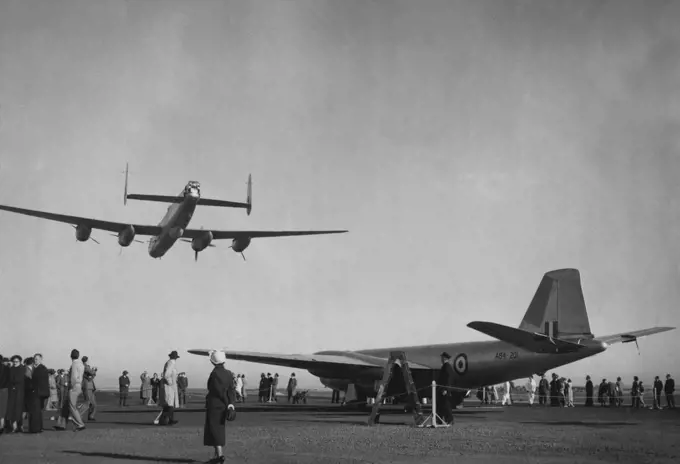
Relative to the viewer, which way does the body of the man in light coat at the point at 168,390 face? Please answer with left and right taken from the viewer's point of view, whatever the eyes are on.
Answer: facing to the right of the viewer

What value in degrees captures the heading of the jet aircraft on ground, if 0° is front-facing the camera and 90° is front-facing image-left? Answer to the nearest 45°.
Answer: approximately 135°
